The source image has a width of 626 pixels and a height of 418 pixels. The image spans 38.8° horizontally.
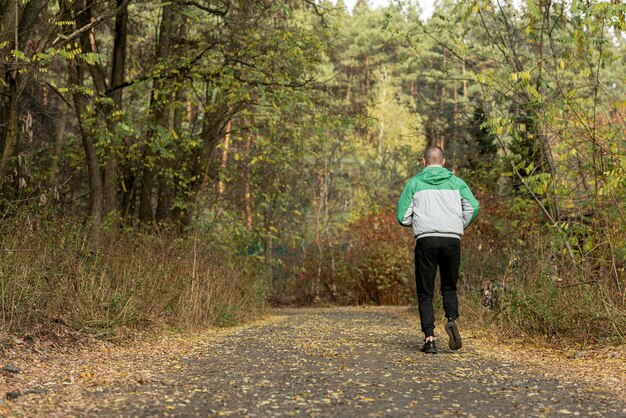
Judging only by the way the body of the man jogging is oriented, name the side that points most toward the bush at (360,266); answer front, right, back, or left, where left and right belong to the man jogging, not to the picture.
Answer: front

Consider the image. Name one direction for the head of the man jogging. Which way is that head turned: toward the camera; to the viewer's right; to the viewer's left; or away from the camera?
away from the camera

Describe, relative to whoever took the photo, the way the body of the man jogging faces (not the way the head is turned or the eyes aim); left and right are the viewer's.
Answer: facing away from the viewer
